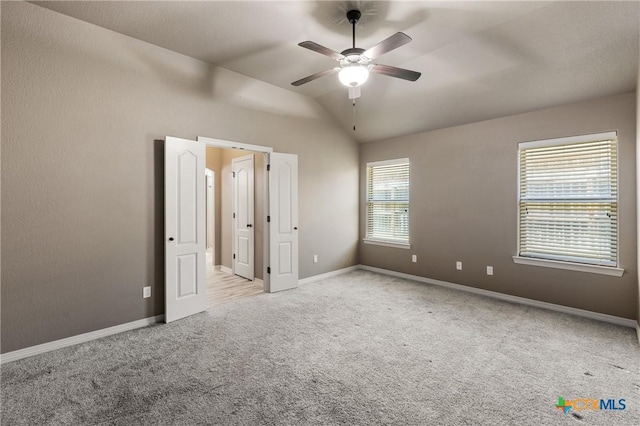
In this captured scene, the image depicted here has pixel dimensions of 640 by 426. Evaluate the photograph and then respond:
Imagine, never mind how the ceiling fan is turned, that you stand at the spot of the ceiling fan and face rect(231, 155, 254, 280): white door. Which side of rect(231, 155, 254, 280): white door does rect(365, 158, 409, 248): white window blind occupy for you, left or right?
right

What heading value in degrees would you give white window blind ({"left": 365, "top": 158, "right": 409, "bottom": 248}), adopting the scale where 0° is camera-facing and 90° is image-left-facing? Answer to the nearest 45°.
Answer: approximately 45°

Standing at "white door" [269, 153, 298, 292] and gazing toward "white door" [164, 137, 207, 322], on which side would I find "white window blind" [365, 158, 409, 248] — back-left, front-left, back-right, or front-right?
back-left

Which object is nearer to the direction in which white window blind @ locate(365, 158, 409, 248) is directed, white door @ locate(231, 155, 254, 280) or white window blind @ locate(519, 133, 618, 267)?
the white door

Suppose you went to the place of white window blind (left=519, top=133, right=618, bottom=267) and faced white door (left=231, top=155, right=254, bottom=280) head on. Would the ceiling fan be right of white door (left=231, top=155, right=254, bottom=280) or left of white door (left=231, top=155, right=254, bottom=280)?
left

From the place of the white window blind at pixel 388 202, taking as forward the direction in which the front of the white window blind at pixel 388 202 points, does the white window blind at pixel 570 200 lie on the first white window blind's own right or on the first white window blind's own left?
on the first white window blind's own left

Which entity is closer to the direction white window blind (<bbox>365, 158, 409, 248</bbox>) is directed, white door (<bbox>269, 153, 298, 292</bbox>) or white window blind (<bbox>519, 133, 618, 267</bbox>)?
the white door

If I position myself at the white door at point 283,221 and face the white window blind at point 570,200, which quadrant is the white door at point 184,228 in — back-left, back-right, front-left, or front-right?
back-right

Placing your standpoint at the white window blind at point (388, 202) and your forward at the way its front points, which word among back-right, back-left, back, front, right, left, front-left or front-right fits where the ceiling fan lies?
front-left

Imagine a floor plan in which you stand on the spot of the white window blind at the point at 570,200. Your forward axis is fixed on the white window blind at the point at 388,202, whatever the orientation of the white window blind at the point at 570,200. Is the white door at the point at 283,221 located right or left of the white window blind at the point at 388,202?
left

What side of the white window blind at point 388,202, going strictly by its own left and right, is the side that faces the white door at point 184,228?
front

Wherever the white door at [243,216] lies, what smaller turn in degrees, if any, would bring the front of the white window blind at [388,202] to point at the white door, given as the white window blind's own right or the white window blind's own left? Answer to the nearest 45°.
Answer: approximately 45° to the white window blind's own right

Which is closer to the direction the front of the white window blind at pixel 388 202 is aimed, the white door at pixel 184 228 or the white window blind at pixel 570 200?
the white door

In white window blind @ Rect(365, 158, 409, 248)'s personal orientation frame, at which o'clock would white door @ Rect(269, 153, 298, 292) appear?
The white door is roughly at 12 o'clock from the white window blind.
